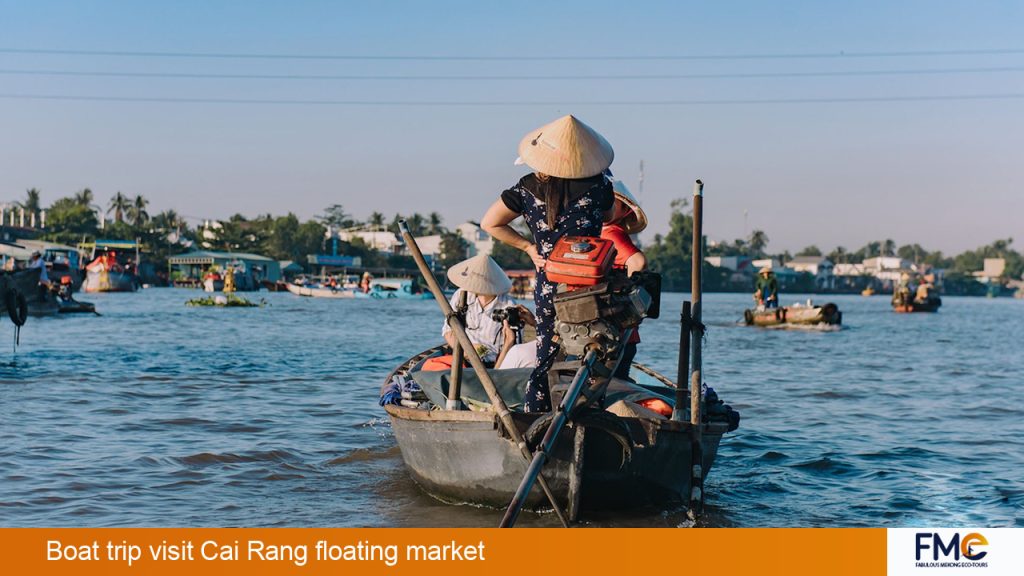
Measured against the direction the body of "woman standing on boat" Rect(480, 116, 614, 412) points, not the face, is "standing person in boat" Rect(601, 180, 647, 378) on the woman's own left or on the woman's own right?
on the woman's own right

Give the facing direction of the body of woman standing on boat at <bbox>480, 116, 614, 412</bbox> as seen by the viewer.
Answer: away from the camera

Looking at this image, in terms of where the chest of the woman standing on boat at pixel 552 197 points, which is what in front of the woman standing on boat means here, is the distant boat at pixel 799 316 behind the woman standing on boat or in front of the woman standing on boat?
in front

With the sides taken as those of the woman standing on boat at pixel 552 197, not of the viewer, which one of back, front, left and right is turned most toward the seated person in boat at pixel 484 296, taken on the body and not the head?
front

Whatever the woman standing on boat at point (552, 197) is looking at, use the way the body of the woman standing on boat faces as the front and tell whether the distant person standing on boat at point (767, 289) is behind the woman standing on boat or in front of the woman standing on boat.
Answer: in front

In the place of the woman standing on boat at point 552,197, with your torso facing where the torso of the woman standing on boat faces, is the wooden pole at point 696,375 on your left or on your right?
on your right
